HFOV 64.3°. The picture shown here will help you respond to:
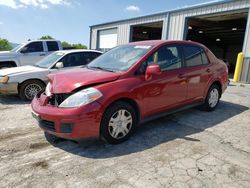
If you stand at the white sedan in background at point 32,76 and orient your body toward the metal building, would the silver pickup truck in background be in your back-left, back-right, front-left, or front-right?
front-left

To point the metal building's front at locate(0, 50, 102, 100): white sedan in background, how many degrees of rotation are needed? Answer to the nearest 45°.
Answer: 0° — it already faces it

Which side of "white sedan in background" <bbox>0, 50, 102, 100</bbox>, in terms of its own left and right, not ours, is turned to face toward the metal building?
back

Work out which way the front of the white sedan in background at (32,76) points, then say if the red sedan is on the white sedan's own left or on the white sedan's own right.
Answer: on the white sedan's own left

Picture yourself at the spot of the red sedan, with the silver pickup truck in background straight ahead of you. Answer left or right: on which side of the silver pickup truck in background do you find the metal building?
right

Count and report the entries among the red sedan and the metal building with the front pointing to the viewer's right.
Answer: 0

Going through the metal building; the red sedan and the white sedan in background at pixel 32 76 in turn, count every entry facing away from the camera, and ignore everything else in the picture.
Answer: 0

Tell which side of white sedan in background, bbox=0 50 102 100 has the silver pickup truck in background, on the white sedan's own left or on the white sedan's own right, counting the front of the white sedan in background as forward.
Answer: on the white sedan's own right

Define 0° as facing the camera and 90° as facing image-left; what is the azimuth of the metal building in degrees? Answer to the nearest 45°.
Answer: approximately 45°

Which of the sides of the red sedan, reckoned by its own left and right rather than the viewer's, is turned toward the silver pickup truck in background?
right

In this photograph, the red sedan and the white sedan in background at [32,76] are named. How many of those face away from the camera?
0

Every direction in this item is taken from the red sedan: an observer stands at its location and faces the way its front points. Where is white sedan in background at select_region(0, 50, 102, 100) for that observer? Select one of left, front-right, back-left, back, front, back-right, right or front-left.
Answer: right
